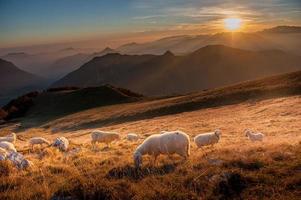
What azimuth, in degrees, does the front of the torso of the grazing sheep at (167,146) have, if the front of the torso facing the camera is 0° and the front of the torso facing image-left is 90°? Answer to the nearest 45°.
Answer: approximately 90°

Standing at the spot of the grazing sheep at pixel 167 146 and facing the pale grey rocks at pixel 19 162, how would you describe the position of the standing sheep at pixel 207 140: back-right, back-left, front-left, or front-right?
back-right

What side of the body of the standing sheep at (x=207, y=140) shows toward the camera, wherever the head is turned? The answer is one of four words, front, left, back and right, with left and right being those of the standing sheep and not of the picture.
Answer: right
